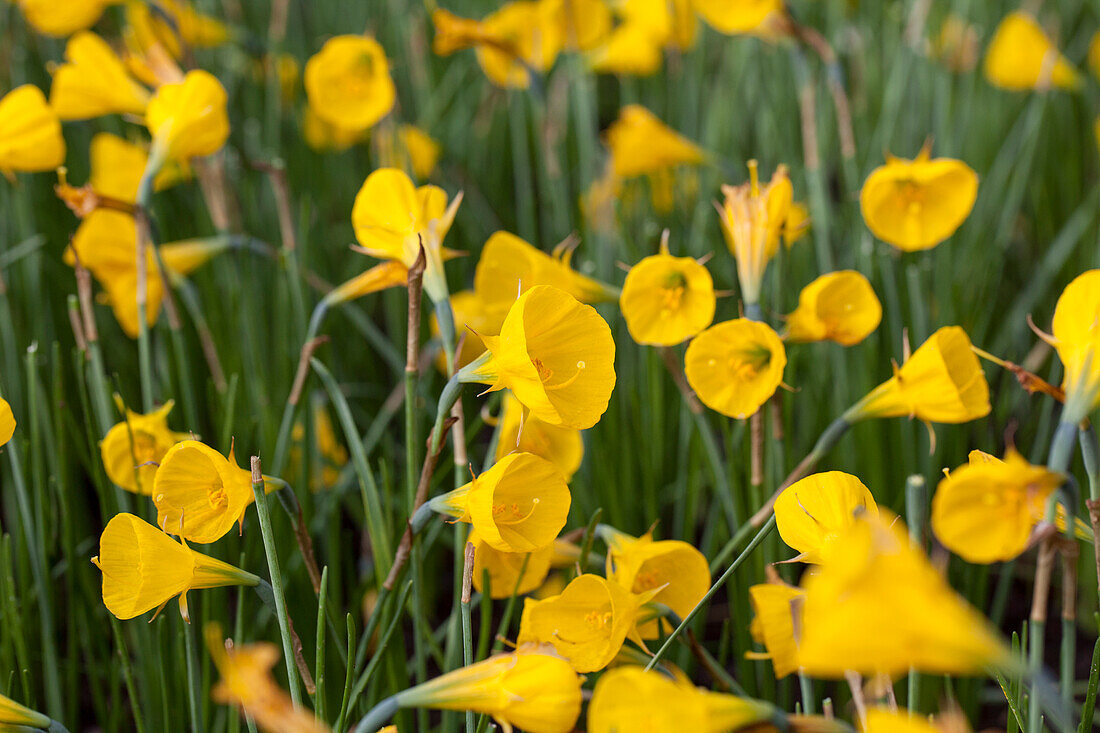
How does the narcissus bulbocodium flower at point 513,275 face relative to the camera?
to the viewer's left

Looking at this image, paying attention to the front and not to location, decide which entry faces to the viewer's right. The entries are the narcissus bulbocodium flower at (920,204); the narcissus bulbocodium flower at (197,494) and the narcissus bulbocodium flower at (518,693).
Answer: the narcissus bulbocodium flower at (518,693)

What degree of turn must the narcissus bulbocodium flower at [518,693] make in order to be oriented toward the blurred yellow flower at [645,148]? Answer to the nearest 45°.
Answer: approximately 90° to its left

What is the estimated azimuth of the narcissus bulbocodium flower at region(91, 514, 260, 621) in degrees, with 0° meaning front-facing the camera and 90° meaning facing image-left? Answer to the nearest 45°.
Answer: approximately 90°

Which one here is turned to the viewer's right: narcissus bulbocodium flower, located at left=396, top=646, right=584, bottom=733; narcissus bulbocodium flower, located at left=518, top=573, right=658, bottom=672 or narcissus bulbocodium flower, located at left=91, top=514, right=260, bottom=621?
narcissus bulbocodium flower, located at left=396, top=646, right=584, bottom=733

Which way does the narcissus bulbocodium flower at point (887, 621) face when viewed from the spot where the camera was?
facing to the left of the viewer

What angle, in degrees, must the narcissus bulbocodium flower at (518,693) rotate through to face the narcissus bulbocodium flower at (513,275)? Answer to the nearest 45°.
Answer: approximately 90° to its left

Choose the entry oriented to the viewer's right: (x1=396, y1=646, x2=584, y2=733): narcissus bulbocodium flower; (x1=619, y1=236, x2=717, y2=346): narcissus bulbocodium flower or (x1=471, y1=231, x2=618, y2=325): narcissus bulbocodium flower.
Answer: (x1=396, y1=646, x2=584, y2=733): narcissus bulbocodium flower

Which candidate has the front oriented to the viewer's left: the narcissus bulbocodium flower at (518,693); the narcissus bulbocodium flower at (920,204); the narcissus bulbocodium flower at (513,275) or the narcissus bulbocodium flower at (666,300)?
the narcissus bulbocodium flower at (513,275)

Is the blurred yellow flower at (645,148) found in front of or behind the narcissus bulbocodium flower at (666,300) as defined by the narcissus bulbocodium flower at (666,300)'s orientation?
behind

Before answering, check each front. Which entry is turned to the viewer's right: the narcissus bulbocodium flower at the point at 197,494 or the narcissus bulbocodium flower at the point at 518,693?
the narcissus bulbocodium flower at the point at 518,693
